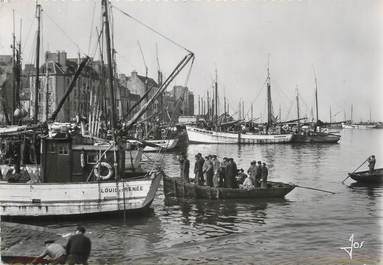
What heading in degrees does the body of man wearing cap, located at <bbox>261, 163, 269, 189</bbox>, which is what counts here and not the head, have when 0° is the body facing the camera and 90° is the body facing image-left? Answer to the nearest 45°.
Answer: approximately 90°

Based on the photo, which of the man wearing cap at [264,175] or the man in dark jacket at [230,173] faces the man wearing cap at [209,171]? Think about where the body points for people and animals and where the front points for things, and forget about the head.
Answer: the man wearing cap at [264,175]

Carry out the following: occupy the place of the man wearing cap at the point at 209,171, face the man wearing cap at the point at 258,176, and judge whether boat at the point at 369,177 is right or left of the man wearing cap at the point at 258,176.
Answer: left

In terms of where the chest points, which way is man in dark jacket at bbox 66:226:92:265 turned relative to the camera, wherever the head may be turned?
away from the camera
